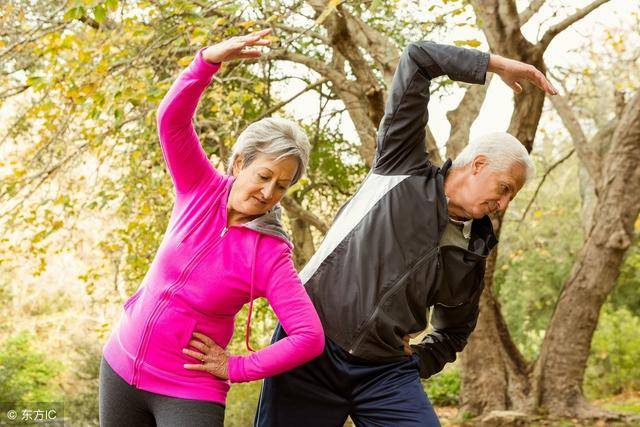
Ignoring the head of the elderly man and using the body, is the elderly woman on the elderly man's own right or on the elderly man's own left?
on the elderly man's own right

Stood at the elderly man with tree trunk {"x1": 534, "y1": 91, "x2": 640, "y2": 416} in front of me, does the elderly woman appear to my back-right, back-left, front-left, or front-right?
back-left

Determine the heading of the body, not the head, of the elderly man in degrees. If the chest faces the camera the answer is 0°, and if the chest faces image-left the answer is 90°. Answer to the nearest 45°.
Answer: approximately 315°

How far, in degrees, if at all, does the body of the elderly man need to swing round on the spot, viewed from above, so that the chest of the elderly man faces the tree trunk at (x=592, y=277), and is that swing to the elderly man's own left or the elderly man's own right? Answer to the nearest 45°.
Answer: approximately 135° to the elderly man's own left
